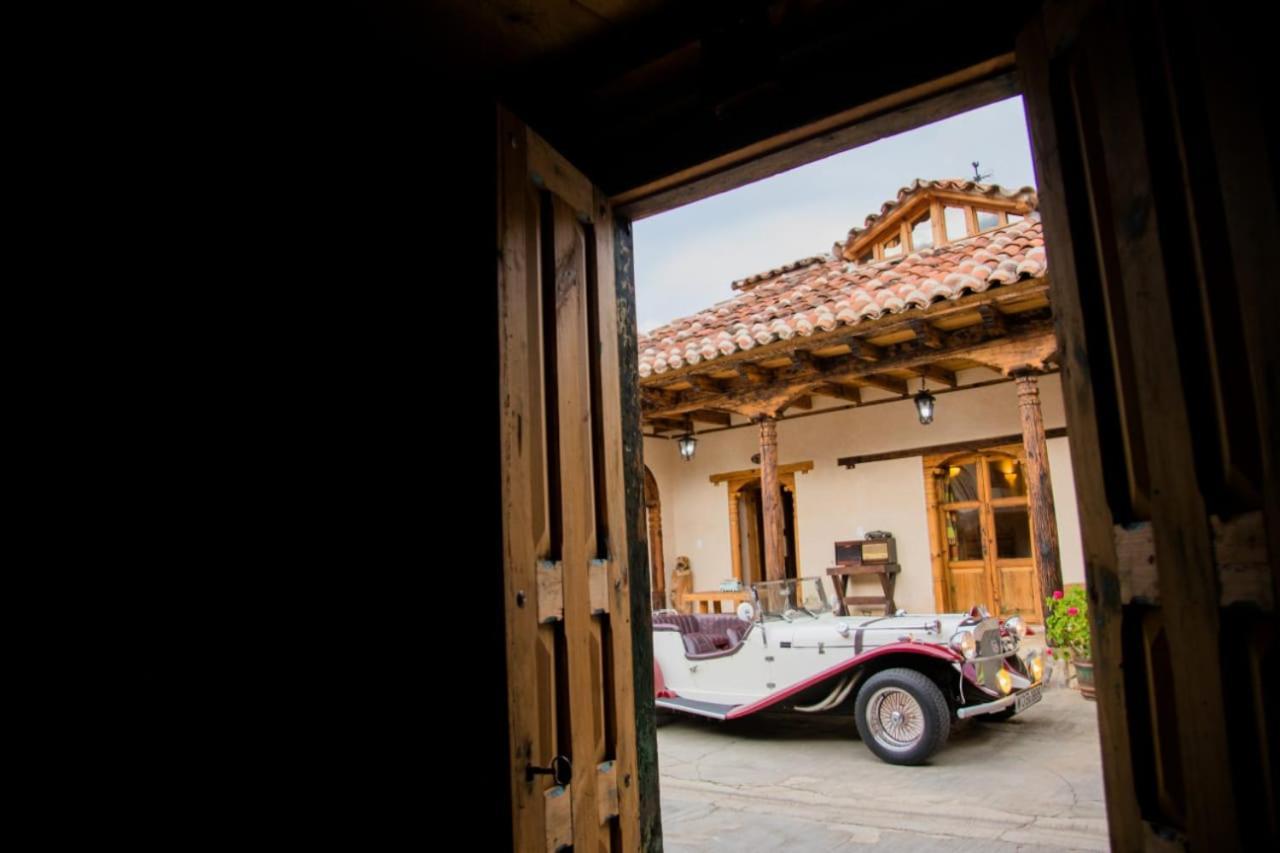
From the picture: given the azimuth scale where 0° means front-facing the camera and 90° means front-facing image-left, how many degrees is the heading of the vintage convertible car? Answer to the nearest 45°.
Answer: approximately 315°

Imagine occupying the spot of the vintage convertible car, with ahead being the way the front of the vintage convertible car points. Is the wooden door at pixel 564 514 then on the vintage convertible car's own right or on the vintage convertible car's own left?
on the vintage convertible car's own right

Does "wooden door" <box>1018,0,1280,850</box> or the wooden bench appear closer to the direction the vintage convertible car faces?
the wooden door

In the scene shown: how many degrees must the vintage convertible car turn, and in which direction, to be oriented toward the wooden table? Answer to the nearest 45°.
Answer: approximately 135° to its left

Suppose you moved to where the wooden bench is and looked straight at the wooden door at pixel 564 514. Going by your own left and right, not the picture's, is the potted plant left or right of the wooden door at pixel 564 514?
left

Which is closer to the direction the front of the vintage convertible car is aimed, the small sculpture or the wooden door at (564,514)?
the wooden door

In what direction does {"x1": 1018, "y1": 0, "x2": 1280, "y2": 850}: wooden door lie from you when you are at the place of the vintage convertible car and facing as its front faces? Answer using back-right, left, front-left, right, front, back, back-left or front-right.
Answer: front-right

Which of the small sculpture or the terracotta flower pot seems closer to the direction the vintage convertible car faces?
the terracotta flower pot

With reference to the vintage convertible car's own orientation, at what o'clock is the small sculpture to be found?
The small sculpture is roughly at 7 o'clock from the vintage convertible car.

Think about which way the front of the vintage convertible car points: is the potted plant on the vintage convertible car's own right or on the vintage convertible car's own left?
on the vintage convertible car's own left
